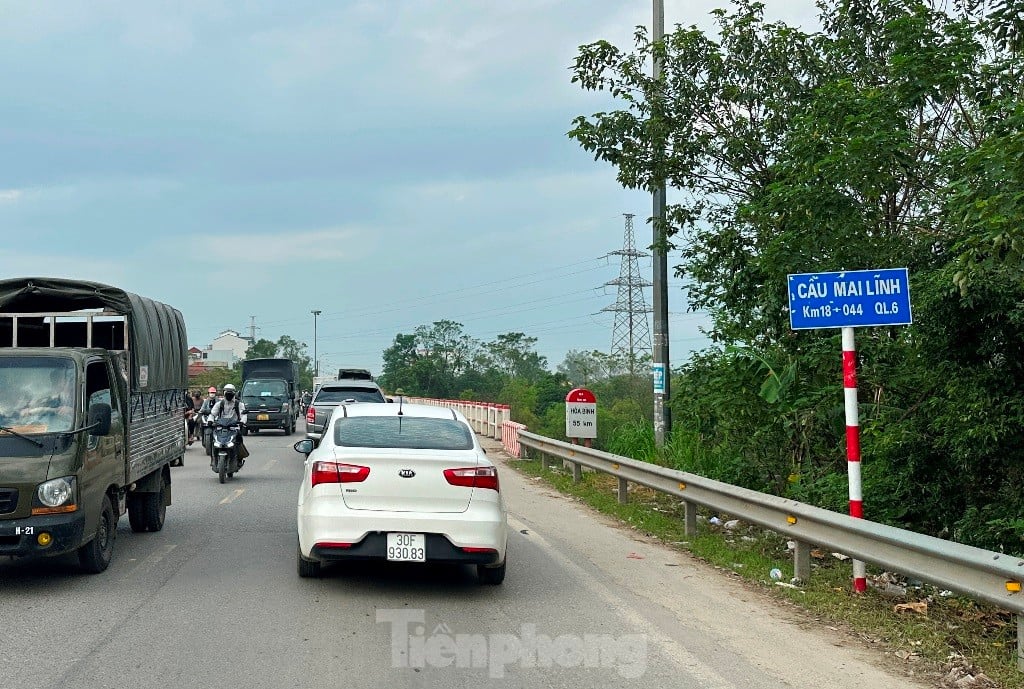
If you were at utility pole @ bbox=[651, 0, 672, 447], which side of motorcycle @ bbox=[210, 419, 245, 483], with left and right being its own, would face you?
left

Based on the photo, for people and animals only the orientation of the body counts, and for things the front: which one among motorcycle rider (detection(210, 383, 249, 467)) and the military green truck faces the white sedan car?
the motorcycle rider

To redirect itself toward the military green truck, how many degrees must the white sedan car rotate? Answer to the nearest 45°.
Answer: approximately 45° to its left

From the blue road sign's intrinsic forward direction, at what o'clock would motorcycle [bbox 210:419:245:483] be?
The motorcycle is roughly at 4 o'clock from the blue road sign.

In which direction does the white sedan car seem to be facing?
away from the camera

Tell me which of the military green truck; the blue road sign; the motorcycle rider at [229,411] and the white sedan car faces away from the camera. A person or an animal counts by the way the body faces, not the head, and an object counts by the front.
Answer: the white sedan car

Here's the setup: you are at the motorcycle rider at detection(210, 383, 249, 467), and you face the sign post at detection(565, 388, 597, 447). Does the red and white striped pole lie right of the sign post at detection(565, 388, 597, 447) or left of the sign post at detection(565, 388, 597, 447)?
right

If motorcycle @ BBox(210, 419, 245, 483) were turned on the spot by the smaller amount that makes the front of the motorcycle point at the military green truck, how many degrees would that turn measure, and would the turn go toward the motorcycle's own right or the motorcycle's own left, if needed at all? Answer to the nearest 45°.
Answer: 0° — it already faces it

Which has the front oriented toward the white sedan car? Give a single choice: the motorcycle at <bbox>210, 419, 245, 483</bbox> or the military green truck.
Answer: the motorcycle
